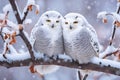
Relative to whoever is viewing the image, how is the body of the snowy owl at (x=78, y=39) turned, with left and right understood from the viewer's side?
facing the viewer and to the left of the viewer

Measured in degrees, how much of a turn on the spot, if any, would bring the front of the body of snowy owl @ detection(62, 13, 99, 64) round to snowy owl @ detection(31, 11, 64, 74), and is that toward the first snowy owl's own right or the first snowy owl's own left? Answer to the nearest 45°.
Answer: approximately 45° to the first snowy owl's own right
